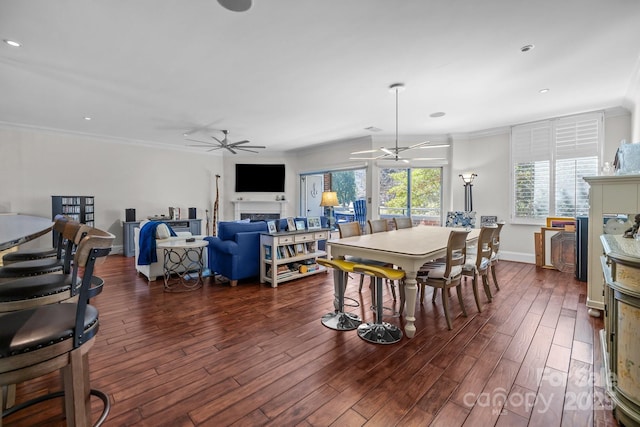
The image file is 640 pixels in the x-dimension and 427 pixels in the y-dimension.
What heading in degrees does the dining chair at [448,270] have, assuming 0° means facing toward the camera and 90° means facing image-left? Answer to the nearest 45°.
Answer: approximately 135°

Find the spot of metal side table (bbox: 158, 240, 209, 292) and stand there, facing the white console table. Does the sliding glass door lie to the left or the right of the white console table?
left

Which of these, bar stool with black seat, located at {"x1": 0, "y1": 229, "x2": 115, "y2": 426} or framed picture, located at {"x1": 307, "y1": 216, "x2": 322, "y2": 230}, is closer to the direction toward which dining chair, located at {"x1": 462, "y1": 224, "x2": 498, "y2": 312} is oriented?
the framed picture

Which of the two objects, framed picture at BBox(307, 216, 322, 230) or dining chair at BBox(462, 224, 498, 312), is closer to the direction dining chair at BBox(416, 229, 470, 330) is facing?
the framed picture

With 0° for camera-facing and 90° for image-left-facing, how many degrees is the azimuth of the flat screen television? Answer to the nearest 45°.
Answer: approximately 0°

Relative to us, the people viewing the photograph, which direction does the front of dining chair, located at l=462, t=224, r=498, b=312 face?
facing away from the viewer and to the left of the viewer
